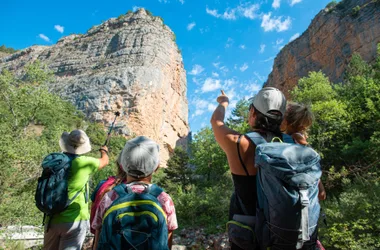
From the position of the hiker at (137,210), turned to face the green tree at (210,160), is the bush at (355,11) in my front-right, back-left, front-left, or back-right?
front-right

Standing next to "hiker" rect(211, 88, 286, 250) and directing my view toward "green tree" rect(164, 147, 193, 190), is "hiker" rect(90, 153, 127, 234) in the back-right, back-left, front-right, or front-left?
front-left

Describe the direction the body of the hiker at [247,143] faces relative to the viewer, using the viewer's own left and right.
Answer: facing away from the viewer and to the left of the viewer

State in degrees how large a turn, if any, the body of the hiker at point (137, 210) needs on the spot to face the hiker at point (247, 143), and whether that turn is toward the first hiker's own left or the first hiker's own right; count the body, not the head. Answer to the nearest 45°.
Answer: approximately 90° to the first hiker's own right

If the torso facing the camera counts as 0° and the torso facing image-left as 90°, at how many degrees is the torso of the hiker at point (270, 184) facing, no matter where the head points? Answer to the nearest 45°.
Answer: approximately 135°

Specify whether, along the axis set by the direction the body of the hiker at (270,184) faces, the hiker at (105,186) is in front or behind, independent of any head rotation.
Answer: in front

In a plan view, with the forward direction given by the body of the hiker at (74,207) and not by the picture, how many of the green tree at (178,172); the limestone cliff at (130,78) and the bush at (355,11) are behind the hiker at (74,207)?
0

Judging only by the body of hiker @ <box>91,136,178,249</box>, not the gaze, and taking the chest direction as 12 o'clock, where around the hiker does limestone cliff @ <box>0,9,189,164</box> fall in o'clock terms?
The limestone cliff is roughly at 12 o'clock from the hiker.

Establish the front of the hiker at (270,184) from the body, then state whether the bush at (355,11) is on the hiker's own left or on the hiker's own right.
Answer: on the hiker's own right

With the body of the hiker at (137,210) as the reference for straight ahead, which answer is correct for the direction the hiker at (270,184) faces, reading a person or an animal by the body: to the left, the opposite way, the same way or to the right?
the same way

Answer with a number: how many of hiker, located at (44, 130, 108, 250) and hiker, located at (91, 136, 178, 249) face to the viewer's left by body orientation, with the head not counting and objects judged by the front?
0

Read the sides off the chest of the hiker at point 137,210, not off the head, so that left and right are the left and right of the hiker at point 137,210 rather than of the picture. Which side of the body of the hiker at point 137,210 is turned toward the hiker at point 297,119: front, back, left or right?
right

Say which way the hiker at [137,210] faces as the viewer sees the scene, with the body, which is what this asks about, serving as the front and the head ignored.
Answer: away from the camera

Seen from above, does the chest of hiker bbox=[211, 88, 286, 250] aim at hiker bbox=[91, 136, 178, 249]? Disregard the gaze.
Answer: no

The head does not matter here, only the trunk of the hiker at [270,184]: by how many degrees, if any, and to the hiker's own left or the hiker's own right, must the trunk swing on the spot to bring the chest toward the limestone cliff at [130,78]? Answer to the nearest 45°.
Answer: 0° — they already face it

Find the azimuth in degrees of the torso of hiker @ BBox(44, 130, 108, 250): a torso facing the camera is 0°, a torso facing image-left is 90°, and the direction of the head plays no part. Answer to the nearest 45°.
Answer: approximately 225°
